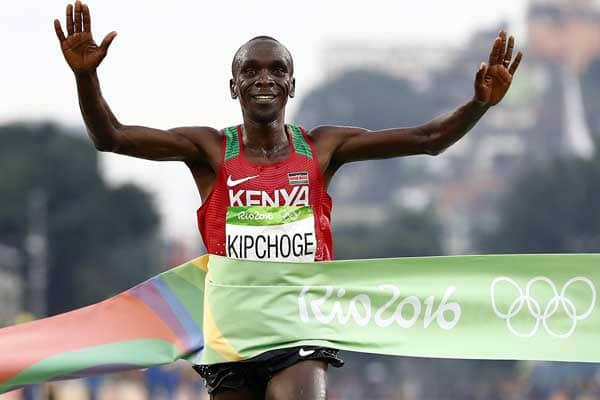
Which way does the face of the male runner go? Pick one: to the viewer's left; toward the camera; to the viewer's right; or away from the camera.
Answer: toward the camera

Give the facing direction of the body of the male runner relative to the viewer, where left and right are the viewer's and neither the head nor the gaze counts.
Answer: facing the viewer
